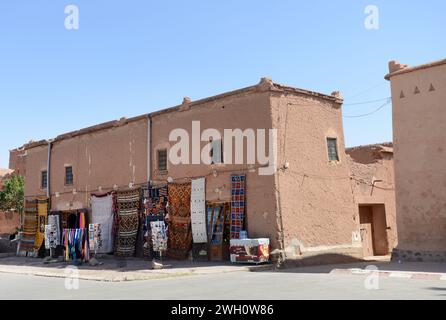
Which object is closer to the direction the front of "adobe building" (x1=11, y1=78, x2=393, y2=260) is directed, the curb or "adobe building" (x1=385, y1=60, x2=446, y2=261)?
the curb

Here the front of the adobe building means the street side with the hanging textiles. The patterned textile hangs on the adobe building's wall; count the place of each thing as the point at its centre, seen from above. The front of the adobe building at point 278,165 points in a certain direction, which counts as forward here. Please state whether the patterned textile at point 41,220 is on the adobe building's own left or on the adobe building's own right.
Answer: on the adobe building's own right

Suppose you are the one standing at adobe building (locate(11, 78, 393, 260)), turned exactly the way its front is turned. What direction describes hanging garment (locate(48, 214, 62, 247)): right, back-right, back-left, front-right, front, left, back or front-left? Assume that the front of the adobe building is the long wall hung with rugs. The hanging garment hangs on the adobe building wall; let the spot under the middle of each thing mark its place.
right

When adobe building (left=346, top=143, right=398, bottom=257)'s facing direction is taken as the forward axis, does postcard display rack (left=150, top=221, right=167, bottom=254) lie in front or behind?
in front

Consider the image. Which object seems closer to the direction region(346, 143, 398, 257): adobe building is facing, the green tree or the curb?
the curb

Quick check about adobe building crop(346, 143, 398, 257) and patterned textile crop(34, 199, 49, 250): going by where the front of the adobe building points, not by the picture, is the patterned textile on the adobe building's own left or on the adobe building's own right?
on the adobe building's own right

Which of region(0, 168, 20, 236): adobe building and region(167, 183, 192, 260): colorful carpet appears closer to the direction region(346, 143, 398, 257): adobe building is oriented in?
the colorful carpet

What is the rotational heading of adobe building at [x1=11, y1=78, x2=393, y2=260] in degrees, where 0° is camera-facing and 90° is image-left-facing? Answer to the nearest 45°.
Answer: approximately 45°

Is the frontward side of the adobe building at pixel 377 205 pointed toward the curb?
yes

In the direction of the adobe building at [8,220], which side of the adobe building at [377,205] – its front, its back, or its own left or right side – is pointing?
right
